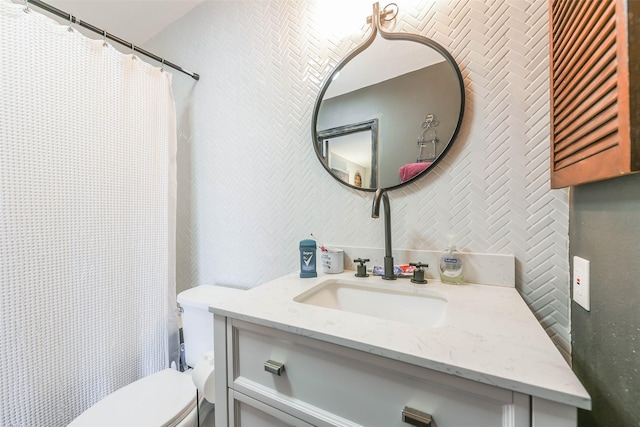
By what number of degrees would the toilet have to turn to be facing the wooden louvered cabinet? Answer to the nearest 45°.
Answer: approximately 90° to its left

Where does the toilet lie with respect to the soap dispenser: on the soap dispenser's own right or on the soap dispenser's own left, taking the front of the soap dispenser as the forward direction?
on the soap dispenser's own right

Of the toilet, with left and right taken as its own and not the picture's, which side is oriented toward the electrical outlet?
left

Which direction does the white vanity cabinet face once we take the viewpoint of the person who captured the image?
facing the viewer and to the left of the viewer

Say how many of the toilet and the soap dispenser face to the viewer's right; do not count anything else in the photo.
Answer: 0

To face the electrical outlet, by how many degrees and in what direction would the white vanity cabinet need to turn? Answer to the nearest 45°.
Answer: approximately 135° to its left

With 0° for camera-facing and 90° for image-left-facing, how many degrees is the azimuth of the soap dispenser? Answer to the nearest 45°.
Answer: approximately 0°

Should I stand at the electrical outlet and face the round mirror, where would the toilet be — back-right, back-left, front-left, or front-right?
front-left

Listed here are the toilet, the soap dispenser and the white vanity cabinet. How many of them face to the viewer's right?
0

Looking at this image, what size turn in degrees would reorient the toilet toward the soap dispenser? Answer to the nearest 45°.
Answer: approximately 90° to its left
